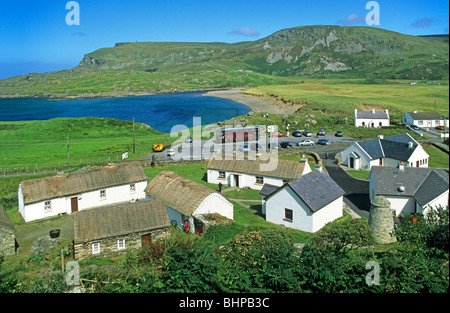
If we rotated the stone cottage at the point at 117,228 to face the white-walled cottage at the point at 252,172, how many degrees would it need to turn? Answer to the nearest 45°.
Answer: approximately 90° to its left

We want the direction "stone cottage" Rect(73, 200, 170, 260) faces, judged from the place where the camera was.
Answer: facing the viewer and to the right of the viewer

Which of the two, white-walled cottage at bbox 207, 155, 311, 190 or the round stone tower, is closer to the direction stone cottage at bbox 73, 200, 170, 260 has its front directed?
the round stone tower

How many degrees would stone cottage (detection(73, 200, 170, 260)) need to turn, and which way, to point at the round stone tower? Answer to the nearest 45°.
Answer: approximately 45° to its left

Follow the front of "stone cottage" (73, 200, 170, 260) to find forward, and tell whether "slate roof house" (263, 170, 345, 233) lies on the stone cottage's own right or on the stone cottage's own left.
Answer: on the stone cottage's own left

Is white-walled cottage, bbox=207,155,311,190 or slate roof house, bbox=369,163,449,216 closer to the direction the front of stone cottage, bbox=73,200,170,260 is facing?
the slate roof house

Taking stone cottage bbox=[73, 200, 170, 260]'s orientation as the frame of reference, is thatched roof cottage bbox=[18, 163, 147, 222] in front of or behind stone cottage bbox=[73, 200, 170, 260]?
behind

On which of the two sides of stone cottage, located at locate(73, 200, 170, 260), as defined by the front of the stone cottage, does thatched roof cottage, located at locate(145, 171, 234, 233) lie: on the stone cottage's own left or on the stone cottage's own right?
on the stone cottage's own left
